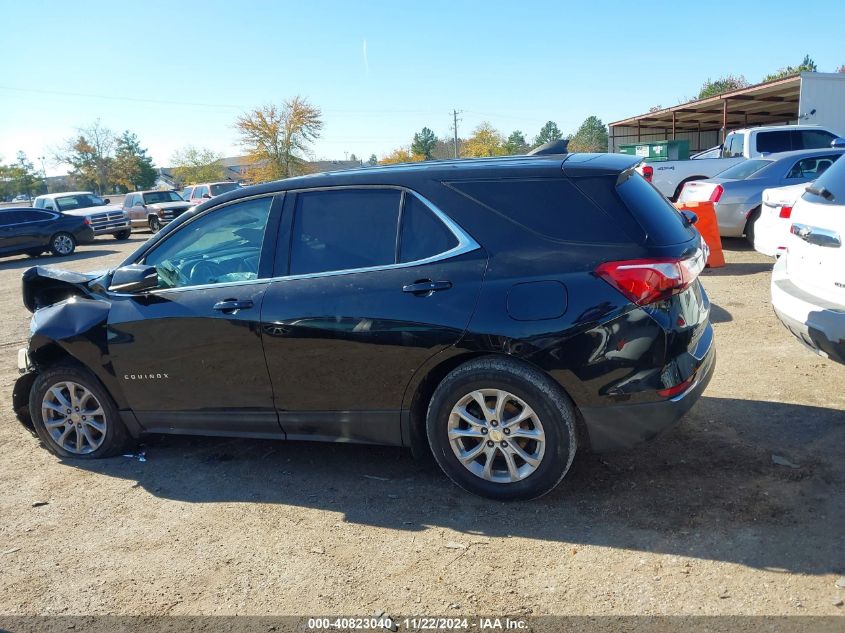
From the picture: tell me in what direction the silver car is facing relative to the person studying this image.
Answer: facing away from the viewer and to the right of the viewer

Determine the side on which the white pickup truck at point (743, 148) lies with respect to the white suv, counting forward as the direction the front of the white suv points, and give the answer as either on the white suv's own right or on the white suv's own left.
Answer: on the white suv's own left

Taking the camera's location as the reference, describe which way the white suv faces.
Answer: facing away from the viewer and to the right of the viewer

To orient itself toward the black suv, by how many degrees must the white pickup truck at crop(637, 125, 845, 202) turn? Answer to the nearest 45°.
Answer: approximately 135° to its right

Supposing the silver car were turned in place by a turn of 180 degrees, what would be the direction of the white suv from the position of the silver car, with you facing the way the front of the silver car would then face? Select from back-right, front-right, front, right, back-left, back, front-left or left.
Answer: front-left

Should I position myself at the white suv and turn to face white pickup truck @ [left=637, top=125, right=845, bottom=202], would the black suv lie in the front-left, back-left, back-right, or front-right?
back-left

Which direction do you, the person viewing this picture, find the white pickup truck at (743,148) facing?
facing away from the viewer and to the right of the viewer

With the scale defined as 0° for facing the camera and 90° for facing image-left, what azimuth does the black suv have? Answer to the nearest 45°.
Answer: approximately 135°

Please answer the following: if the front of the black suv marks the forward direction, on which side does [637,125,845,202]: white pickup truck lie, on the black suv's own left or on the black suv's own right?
on the black suv's own right
